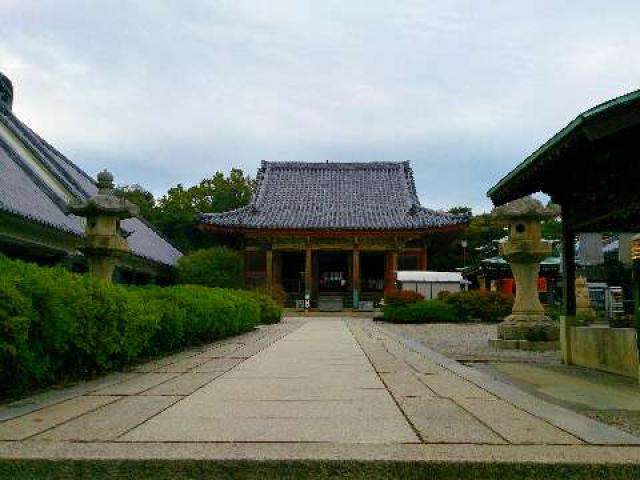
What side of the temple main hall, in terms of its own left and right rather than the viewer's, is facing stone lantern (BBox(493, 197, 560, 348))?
front

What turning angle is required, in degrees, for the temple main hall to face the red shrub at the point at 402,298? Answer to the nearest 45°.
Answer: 0° — it already faces it

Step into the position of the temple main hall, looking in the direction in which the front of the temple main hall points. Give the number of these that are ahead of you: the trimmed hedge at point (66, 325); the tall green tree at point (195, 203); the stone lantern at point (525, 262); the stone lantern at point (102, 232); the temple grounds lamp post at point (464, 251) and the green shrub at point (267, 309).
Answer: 4

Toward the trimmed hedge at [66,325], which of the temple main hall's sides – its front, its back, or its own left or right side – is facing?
front

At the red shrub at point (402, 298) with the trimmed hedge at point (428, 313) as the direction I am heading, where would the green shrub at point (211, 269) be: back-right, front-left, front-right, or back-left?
back-right

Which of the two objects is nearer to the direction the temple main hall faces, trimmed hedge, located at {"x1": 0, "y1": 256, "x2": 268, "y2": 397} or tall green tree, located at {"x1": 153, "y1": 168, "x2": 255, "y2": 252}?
the trimmed hedge

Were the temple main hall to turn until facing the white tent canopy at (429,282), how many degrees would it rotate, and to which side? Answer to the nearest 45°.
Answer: approximately 45° to its left

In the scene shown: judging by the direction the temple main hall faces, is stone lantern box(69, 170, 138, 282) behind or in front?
in front

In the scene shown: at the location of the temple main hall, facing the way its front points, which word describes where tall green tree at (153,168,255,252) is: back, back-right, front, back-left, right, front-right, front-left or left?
back-right

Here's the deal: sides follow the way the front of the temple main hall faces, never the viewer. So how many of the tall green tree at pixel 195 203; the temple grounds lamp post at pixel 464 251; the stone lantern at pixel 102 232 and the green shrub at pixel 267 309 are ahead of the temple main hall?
2

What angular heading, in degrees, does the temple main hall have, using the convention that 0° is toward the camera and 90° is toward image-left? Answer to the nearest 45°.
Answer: approximately 0°
